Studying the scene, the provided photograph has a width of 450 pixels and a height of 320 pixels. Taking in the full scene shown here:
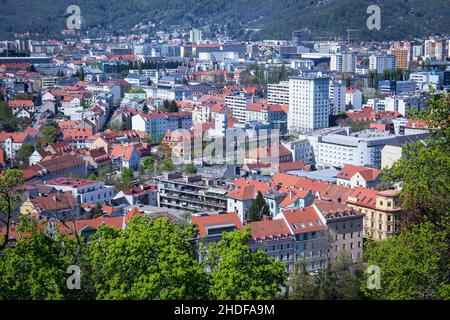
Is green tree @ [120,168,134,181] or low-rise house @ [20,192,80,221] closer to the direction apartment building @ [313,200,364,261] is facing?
the low-rise house

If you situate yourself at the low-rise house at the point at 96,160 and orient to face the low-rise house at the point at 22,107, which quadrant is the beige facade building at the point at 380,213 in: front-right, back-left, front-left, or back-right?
back-right

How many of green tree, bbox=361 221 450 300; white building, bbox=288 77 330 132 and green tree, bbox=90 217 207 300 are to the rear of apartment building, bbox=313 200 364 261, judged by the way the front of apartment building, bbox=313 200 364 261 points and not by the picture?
1

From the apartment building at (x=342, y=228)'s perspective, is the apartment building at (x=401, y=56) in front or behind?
behind

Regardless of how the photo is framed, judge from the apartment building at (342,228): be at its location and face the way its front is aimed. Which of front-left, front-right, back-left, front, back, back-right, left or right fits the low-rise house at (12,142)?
back-right

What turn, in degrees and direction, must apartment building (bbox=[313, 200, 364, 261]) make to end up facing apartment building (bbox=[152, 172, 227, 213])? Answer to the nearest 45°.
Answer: approximately 135° to its right

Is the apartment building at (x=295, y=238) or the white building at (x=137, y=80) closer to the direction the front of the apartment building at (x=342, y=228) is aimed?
the apartment building

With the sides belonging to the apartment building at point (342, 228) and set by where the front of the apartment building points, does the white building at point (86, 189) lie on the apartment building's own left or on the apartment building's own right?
on the apartment building's own right

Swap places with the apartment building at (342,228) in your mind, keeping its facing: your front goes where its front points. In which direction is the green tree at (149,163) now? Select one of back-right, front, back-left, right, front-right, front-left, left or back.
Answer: back-right

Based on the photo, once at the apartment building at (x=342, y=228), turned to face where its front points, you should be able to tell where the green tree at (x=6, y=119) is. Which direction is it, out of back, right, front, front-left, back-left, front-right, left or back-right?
back-right

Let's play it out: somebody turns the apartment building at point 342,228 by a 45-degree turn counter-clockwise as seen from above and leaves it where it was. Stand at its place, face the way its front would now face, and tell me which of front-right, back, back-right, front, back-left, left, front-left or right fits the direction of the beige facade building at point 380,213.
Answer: left

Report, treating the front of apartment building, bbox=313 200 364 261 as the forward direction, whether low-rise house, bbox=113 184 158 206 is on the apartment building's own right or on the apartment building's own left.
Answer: on the apartment building's own right

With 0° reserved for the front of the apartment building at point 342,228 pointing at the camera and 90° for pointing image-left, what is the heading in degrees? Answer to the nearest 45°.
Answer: approximately 0°

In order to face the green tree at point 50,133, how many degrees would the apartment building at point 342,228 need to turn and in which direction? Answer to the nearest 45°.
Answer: approximately 135° to its right

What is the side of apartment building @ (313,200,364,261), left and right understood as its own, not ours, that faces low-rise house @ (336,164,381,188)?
back

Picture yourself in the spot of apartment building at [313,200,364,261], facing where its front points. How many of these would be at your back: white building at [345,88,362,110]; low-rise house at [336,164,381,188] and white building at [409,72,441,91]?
3

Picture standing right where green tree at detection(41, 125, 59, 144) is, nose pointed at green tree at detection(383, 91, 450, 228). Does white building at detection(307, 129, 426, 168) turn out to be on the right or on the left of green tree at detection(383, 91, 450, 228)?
left

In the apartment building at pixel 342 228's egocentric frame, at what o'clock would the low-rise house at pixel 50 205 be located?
The low-rise house is roughly at 3 o'clock from the apartment building.

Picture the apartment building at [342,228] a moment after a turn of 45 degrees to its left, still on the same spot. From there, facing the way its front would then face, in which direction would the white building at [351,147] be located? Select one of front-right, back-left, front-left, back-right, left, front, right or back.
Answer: back-left
